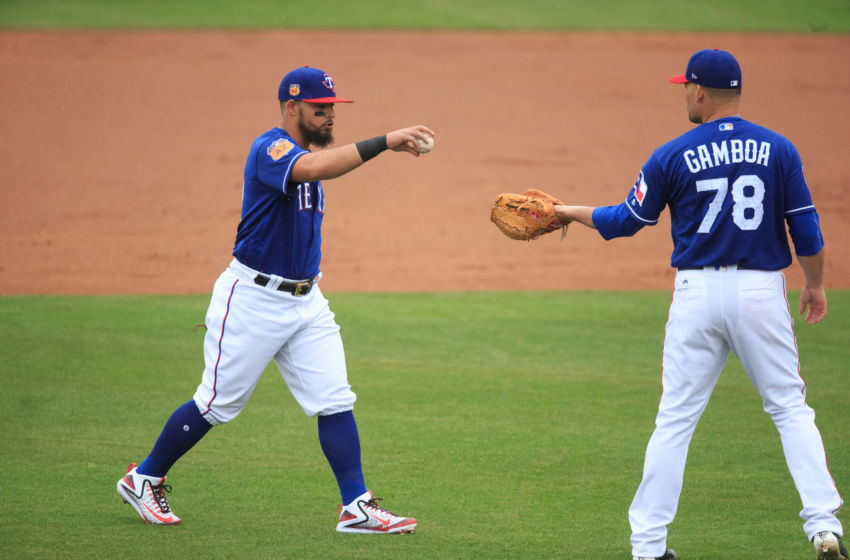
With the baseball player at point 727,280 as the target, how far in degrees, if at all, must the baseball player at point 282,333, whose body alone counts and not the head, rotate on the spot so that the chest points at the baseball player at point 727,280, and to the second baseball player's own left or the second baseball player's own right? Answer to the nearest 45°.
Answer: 0° — they already face them

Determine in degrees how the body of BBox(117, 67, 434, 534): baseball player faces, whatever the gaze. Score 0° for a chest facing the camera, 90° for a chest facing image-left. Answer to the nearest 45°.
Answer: approximately 315°

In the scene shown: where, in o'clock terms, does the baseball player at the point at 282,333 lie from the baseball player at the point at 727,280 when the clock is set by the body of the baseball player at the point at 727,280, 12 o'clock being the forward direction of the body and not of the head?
the baseball player at the point at 282,333 is roughly at 9 o'clock from the baseball player at the point at 727,280.

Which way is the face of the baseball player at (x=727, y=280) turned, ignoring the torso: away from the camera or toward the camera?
away from the camera

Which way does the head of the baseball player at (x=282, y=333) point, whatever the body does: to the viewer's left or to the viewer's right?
to the viewer's right

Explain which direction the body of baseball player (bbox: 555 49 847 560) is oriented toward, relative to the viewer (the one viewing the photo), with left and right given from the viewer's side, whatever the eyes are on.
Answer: facing away from the viewer

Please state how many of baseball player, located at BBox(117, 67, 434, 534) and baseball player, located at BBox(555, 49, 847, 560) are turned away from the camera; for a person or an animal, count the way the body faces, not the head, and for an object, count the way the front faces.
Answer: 1
